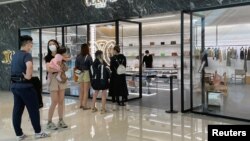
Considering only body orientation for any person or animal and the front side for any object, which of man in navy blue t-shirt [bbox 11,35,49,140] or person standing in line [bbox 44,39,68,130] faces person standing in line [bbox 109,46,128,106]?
the man in navy blue t-shirt

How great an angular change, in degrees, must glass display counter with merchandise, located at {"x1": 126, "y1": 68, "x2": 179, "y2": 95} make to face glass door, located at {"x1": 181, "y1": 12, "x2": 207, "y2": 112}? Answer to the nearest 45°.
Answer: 0° — it already faces it

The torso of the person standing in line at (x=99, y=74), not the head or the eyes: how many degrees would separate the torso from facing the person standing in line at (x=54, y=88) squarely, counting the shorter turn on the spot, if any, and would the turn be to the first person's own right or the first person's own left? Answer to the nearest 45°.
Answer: approximately 135° to the first person's own left

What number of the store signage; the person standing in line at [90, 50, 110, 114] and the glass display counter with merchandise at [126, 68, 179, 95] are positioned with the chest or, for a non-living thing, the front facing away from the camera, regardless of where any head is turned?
1

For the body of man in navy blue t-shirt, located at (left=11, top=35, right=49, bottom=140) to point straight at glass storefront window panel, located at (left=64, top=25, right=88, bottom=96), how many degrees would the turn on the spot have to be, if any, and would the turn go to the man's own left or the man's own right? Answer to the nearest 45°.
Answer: approximately 45° to the man's own left

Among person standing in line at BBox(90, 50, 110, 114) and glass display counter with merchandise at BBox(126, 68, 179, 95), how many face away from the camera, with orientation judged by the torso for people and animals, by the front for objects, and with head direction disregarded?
1

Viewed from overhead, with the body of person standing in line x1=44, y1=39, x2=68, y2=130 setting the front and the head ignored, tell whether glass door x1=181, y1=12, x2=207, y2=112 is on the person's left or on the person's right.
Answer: on the person's left

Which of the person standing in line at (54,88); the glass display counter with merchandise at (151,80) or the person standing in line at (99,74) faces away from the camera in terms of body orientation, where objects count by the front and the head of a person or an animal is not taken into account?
the person standing in line at (99,74)

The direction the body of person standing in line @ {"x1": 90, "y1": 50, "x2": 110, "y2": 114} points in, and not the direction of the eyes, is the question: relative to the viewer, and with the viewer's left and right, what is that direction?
facing away from the viewer

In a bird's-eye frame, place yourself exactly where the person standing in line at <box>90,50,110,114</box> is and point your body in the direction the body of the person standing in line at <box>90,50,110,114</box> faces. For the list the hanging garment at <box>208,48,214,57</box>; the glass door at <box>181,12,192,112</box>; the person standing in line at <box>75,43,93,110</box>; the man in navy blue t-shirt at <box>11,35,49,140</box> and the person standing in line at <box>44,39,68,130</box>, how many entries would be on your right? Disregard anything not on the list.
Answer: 2

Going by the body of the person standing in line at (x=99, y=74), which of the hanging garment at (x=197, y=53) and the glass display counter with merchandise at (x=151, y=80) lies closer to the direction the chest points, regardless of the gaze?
the glass display counter with merchandise

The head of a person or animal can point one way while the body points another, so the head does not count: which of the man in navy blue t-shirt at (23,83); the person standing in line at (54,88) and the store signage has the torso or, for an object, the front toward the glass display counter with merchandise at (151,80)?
the man in navy blue t-shirt

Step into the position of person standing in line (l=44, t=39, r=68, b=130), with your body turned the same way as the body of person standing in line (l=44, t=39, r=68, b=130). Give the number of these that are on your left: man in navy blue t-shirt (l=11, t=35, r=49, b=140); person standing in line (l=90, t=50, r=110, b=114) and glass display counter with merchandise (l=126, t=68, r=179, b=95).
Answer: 2

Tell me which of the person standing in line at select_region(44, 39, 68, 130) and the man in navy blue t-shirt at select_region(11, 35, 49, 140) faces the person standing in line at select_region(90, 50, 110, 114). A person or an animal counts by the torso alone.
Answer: the man in navy blue t-shirt

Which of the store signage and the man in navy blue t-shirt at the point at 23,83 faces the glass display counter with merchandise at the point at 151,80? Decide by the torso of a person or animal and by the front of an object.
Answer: the man in navy blue t-shirt

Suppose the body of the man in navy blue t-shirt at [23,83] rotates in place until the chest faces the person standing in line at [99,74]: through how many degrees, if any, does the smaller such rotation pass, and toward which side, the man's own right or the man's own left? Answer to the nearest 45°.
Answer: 0° — they already face them
